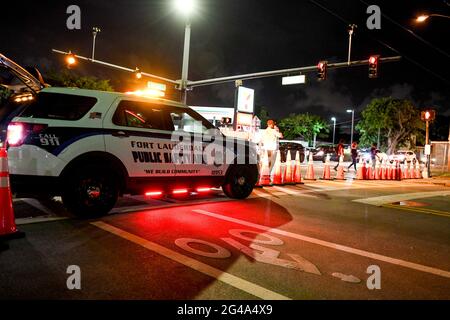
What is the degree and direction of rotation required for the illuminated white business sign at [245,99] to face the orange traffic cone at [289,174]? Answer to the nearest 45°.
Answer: approximately 45° to its left

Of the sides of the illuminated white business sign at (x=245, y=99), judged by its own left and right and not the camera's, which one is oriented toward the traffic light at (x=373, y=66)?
left

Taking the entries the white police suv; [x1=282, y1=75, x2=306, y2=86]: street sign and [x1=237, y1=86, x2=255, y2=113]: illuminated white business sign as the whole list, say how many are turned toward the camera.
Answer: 2

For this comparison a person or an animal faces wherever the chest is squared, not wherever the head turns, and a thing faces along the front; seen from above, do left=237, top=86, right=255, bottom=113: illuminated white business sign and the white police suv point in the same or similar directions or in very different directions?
very different directions

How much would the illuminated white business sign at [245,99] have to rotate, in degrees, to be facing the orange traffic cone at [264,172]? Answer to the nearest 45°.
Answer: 0° — it already faces it

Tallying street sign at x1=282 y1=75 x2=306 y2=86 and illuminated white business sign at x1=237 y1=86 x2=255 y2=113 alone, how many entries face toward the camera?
2

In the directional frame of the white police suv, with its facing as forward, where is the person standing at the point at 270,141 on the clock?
The person standing is roughly at 12 o'clock from the white police suv.

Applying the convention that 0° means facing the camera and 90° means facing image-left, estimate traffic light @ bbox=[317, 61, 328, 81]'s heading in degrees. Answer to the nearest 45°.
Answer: approximately 45°

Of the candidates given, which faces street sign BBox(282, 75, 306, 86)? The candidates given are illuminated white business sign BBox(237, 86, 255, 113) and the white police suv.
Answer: the white police suv

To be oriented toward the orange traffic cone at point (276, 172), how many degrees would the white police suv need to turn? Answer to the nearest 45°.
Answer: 0° — it already faces it

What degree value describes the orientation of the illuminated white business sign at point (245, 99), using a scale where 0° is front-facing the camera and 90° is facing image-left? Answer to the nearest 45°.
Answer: approximately 0°
